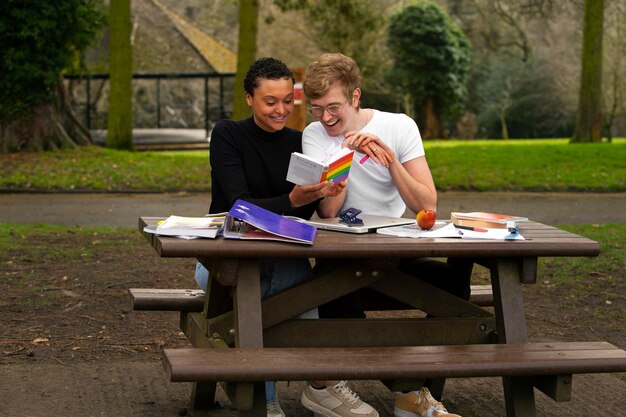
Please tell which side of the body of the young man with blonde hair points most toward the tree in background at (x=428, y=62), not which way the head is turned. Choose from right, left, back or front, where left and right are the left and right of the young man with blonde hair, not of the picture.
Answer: back

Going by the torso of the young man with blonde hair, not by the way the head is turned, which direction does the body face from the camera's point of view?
toward the camera

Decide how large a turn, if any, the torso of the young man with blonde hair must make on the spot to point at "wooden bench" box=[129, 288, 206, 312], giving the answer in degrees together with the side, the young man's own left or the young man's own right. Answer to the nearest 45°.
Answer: approximately 90° to the young man's own right

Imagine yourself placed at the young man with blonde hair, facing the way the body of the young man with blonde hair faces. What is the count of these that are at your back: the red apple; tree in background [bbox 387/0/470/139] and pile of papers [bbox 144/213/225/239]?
1

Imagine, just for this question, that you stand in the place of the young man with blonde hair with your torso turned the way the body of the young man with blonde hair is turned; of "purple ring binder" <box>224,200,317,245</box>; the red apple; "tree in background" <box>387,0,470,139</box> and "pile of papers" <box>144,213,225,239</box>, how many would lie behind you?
1

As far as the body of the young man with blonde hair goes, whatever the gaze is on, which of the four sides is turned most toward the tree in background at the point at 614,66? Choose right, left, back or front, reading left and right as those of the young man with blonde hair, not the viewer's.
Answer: back

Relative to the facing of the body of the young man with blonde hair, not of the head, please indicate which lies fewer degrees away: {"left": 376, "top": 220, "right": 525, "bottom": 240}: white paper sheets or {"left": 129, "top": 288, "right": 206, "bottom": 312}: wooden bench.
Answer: the white paper sheets

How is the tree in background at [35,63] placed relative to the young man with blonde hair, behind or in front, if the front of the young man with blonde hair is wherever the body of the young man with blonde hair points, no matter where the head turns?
behind

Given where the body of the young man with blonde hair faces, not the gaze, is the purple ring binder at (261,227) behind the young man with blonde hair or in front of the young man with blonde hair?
in front

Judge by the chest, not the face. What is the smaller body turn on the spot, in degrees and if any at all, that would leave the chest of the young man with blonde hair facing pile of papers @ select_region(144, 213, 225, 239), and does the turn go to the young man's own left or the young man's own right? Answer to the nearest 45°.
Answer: approximately 45° to the young man's own right
